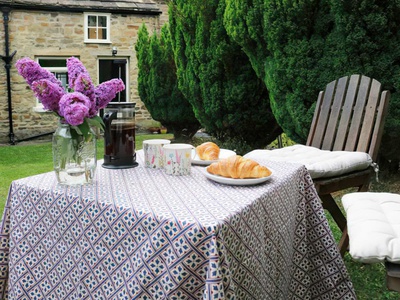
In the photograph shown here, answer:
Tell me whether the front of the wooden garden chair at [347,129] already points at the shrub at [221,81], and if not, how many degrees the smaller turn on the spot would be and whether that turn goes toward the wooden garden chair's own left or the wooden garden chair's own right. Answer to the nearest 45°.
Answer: approximately 90° to the wooden garden chair's own right

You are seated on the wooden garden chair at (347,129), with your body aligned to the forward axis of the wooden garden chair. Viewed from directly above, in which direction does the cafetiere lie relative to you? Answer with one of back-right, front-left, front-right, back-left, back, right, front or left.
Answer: front

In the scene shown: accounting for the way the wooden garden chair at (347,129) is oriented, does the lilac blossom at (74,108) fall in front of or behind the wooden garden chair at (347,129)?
in front

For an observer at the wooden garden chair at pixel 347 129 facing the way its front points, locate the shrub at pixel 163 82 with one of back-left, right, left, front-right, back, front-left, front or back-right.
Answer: right

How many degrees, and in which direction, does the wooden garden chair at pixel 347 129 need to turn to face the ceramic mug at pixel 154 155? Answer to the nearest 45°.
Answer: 0° — it already faces it

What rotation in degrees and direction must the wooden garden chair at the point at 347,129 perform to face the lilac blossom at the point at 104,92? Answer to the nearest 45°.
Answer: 0° — it already faces it

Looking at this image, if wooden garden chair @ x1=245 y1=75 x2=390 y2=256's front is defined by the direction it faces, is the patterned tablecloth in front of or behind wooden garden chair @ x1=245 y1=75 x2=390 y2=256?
in front

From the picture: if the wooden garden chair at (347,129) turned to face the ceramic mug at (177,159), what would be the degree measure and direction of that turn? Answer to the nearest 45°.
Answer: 0° — it already faces it

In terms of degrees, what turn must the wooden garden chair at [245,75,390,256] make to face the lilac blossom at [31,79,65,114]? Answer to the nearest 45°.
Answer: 0° — it already faces it

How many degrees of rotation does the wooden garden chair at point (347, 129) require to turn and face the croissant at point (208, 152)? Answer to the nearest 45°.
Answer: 0° — it already faces it

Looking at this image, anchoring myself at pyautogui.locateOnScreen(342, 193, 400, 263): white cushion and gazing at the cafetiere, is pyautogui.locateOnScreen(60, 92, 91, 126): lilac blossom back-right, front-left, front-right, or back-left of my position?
front-left

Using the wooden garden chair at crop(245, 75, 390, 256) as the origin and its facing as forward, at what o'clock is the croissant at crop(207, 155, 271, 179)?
The croissant is roughly at 11 o'clock from the wooden garden chair.
